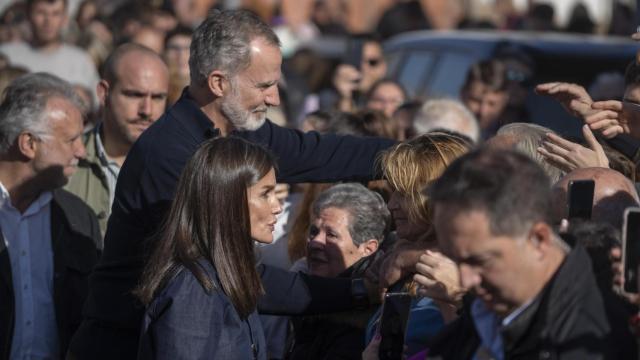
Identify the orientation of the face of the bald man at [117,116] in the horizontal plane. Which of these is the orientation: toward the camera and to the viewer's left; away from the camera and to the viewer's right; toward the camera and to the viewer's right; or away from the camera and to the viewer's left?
toward the camera and to the viewer's right

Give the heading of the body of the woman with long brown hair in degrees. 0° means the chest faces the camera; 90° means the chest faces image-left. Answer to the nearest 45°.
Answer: approximately 270°

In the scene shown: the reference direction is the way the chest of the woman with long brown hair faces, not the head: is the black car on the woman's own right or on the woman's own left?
on the woman's own left

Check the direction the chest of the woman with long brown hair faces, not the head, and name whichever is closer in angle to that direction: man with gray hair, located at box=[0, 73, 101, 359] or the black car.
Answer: the black car

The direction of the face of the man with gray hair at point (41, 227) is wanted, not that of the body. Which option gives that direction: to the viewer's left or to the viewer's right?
to the viewer's right

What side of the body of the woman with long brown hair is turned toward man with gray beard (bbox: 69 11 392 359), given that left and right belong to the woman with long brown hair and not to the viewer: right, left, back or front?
left

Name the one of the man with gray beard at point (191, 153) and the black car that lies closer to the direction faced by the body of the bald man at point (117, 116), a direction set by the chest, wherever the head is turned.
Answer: the man with gray beard
